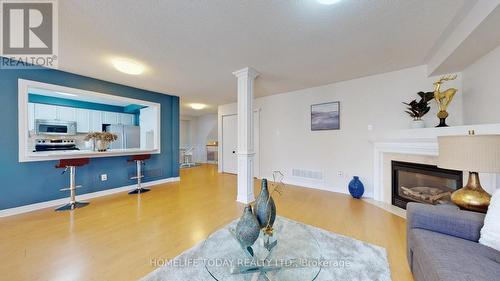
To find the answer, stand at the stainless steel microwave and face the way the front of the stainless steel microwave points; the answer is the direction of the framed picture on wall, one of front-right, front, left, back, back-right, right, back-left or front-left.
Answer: front-left

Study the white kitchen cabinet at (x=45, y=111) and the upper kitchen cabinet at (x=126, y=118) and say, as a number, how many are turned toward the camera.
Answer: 2

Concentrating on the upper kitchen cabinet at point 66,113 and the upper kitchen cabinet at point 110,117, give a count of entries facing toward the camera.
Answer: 2

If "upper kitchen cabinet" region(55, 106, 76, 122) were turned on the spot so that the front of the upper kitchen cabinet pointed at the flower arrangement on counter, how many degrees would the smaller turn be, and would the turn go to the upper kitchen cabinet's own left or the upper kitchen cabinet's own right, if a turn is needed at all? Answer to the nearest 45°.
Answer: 0° — it already faces it

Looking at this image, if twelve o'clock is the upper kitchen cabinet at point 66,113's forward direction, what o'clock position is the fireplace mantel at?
The fireplace mantel is roughly at 11 o'clock from the upper kitchen cabinet.

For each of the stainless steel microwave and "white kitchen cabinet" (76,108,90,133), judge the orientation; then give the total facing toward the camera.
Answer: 2

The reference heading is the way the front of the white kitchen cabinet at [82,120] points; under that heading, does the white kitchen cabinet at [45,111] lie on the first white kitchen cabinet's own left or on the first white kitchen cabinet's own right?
on the first white kitchen cabinet's own right

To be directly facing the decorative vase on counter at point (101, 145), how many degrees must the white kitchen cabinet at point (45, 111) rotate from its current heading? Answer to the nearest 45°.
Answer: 0° — it already faces it
